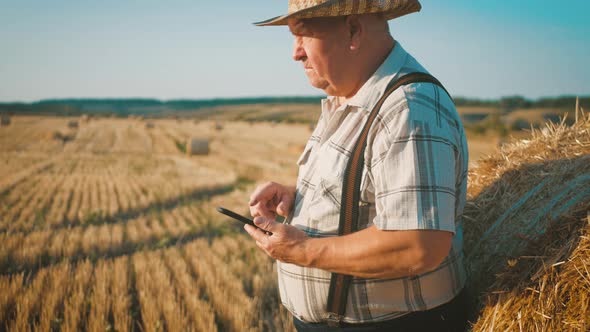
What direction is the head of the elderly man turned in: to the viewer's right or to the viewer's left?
to the viewer's left

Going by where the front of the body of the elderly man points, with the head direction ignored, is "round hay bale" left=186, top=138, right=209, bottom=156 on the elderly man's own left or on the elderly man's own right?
on the elderly man's own right

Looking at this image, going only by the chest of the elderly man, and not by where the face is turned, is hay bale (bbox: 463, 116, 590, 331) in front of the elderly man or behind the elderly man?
behind

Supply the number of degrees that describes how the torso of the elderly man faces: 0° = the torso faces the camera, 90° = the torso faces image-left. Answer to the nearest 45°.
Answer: approximately 90°

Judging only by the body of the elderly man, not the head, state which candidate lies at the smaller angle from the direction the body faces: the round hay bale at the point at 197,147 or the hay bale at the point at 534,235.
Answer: the round hay bale
